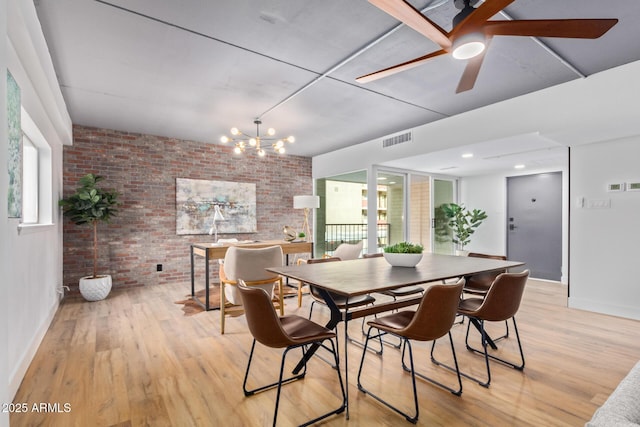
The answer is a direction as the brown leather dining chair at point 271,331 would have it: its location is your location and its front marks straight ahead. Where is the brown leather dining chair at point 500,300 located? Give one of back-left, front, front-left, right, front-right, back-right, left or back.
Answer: front-right

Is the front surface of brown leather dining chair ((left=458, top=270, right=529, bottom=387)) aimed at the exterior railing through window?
yes

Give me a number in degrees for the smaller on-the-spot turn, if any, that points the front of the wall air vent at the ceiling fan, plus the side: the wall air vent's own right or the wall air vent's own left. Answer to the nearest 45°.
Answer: approximately 45° to the wall air vent's own left

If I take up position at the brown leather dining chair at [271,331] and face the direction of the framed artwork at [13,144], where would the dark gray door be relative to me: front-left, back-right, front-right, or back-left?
back-right

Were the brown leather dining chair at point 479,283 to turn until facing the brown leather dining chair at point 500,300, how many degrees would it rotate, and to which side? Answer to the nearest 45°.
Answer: approximately 45° to its left

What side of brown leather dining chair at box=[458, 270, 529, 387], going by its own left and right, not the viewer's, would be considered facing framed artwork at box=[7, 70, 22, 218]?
left

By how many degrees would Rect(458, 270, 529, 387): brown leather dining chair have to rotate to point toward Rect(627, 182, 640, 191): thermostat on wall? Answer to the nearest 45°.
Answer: approximately 90° to its right

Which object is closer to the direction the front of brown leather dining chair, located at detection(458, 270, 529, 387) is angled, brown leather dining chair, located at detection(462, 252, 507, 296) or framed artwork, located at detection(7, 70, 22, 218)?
the brown leather dining chair

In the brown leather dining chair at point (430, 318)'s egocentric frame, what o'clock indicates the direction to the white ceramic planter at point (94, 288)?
The white ceramic planter is roughly at 11 o'clock from the brown leather dining chair.

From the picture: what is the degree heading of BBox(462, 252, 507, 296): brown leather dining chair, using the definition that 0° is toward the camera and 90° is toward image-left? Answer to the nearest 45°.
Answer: approximately 45°

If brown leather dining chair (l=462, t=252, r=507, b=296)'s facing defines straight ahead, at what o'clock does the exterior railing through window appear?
The exterior railing through window is roughly at 3 o'clock from the brown leather dining chair.

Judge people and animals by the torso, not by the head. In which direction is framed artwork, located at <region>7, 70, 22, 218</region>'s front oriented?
to the viewer's right

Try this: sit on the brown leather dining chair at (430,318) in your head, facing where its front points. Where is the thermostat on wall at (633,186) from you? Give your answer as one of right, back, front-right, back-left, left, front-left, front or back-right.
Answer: right

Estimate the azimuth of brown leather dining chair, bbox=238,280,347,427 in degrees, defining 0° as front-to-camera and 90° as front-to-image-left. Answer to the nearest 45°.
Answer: approximately 225°

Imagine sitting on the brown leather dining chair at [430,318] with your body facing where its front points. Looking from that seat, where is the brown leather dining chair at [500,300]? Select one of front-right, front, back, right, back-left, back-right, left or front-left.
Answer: right
